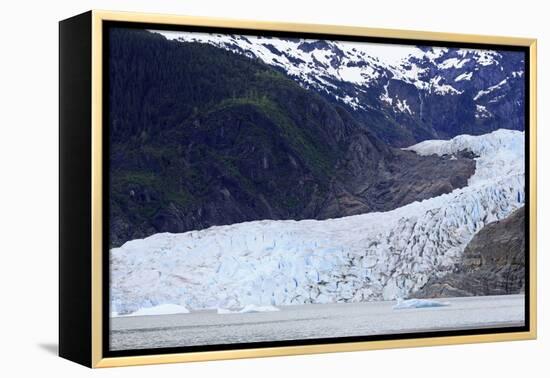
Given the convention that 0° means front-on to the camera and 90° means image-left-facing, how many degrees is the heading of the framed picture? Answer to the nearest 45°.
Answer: approximately 315°
